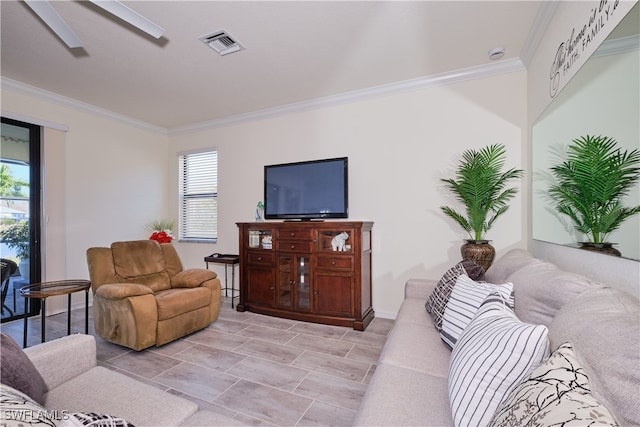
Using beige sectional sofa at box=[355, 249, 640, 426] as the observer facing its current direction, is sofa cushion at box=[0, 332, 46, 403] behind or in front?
in front

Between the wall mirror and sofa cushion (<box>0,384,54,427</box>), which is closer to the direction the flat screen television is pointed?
the sofa cushion

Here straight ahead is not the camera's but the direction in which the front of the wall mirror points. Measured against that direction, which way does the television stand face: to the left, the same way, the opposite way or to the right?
to the left

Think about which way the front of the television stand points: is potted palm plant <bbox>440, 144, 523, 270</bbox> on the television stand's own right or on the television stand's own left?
on the television stand's own left

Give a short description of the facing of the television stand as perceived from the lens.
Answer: facing the viewer and to the left of the viewer

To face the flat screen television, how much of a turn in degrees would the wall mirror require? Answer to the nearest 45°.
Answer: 0° — it already faces it

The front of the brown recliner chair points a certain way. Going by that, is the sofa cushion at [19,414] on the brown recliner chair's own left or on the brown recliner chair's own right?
on the brown recliner chair's own right

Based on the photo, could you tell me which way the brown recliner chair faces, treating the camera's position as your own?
facing the viewer and to the right of the viewer

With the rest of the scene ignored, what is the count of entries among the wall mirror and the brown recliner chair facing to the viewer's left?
1

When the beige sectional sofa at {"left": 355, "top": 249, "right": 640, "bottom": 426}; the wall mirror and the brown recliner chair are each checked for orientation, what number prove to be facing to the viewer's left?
2

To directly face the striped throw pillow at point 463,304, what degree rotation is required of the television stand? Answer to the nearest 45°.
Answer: approximately 90° to its left

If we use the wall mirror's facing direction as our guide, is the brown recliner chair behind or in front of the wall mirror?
in front

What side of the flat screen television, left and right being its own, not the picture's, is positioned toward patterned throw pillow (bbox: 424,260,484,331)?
left

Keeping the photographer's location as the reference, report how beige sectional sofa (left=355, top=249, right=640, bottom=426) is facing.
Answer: facing to the left of the viewer

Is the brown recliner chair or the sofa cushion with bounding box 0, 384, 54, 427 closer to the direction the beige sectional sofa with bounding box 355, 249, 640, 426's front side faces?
the brown recliner chair
